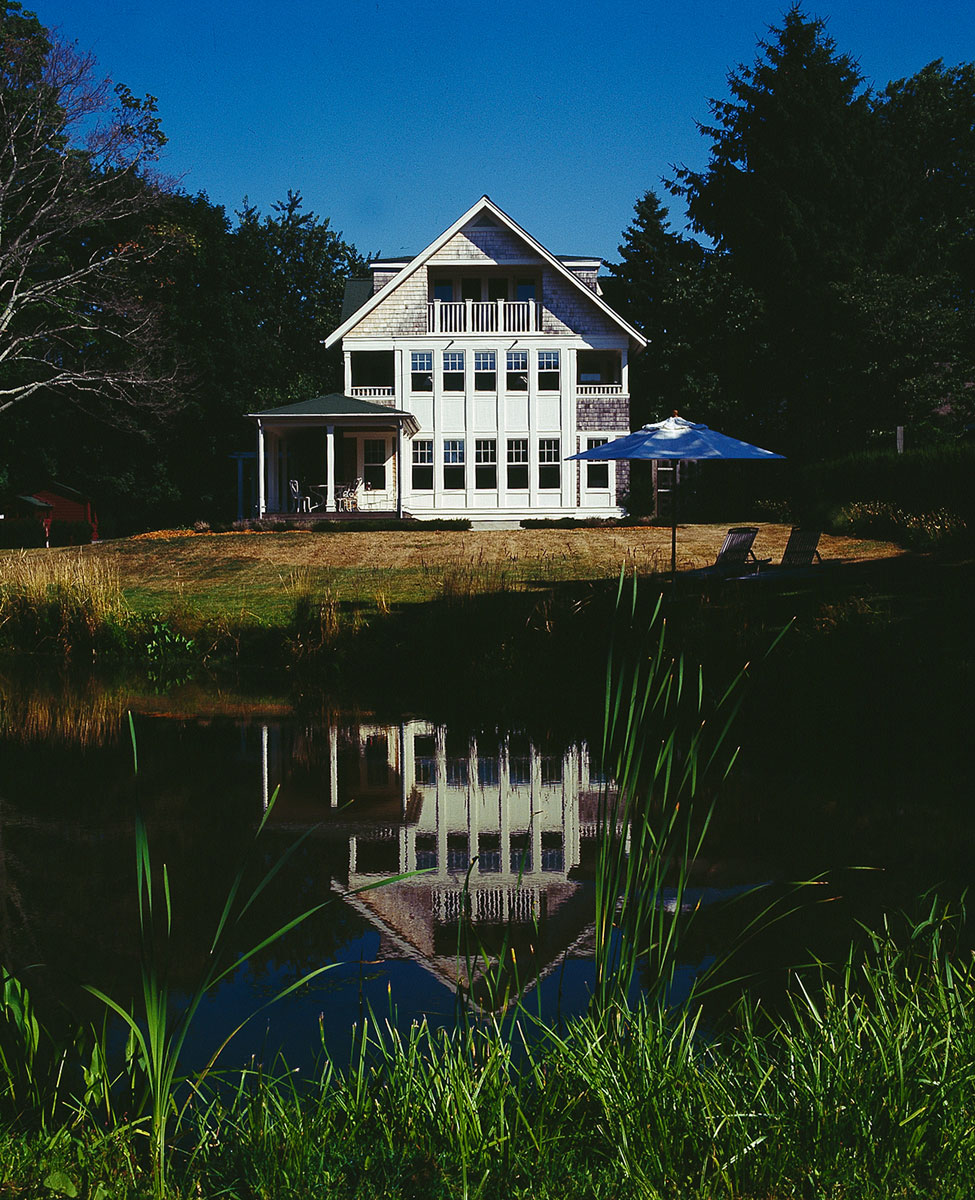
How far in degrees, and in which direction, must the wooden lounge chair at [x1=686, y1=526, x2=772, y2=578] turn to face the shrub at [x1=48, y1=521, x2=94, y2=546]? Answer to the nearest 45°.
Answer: approximately 90° to its right

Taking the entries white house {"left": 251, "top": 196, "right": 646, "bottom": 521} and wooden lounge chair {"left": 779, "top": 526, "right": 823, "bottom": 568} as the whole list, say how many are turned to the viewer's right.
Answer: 0

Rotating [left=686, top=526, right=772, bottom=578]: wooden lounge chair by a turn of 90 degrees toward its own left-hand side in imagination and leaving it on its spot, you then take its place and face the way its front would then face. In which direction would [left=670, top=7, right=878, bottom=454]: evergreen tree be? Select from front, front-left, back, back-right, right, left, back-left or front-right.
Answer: back-left

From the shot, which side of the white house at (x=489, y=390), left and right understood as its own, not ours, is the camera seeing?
front

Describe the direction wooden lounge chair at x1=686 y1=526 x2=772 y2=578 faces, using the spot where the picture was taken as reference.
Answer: facing the viewer and to the left of the viewer

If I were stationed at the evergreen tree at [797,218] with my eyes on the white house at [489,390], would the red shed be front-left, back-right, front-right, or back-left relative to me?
front-right

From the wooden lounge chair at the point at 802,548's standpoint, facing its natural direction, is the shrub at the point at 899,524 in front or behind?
behind

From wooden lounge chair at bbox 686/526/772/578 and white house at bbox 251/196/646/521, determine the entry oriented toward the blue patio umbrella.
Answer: the white house

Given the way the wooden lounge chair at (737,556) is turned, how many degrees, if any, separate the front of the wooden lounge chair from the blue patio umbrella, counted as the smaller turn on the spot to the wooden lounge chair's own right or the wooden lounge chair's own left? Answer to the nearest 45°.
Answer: approximately 90° to the wooden lounge chair's own right

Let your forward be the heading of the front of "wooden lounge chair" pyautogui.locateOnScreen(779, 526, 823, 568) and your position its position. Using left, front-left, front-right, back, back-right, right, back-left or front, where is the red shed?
right

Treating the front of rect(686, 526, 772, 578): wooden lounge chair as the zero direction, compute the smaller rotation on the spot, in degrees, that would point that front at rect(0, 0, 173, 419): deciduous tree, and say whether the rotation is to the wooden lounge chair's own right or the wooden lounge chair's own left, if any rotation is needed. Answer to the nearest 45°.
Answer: approximately 90° to the wooden lounge chair's own right
